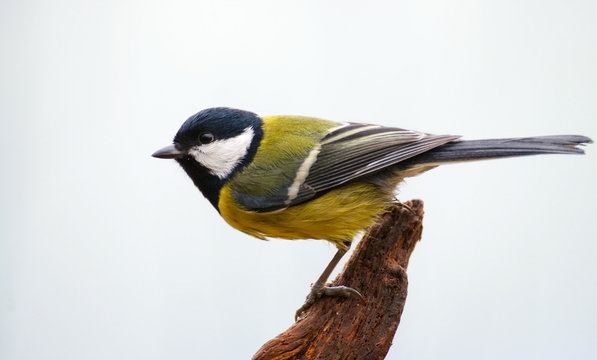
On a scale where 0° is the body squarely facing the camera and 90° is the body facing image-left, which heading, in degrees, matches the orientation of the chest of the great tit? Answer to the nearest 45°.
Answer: approximately 90°
